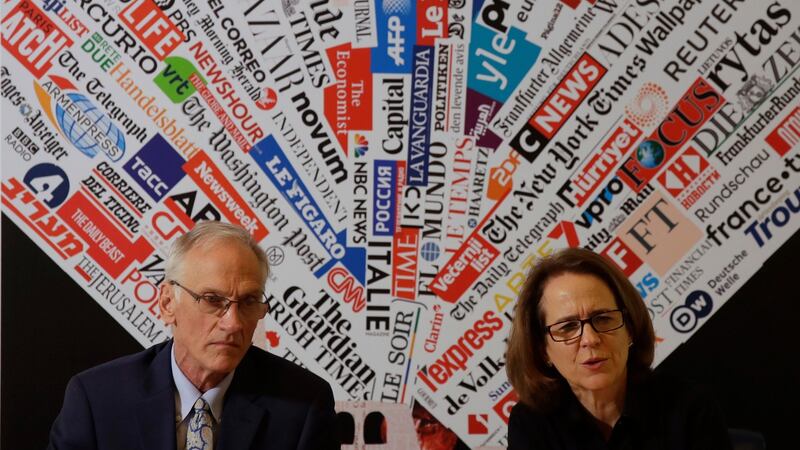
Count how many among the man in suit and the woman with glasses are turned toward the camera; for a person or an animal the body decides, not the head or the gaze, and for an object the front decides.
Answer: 2

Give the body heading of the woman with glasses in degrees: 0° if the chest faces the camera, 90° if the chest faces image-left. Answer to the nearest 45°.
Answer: approximately 0°
